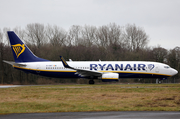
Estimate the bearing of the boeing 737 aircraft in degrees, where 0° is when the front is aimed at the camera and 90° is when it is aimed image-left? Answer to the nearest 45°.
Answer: approximately 270°
